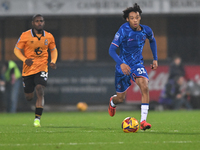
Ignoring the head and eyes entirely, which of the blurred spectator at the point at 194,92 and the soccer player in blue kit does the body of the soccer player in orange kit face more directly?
the soccer player in blue kit

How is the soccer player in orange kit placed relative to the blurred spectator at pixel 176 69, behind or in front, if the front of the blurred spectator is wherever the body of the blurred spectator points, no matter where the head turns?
in front

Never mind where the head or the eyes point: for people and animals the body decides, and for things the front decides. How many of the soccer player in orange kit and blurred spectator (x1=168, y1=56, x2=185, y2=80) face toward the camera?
2

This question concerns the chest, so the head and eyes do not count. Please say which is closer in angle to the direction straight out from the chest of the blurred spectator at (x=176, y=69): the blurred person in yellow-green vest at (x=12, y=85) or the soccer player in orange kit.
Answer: the soccer player in orange kit

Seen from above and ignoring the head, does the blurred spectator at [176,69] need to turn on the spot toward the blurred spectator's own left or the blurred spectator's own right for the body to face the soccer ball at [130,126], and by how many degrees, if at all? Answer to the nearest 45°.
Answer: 0° — they already face it

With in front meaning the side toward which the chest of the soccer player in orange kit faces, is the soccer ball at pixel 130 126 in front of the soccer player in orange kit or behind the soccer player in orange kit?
in front

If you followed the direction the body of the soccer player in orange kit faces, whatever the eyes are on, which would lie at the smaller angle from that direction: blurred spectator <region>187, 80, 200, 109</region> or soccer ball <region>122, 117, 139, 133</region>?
the soccer ball

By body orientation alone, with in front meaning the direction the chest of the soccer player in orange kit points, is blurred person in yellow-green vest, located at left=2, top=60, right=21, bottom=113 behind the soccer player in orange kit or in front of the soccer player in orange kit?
behind

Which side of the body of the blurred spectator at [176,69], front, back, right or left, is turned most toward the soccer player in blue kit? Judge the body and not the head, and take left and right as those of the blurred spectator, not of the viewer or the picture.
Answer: front

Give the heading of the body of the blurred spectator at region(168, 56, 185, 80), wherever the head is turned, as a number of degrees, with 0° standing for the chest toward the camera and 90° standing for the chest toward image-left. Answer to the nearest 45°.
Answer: approximately 0°

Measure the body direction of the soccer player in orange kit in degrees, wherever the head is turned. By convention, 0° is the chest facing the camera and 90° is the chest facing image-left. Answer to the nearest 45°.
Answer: approximately 0°
